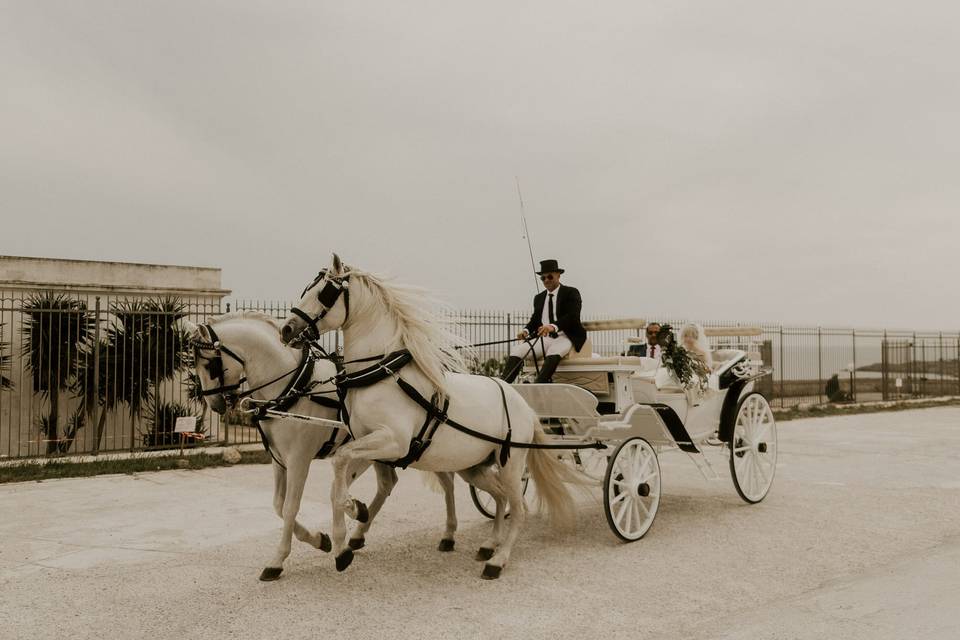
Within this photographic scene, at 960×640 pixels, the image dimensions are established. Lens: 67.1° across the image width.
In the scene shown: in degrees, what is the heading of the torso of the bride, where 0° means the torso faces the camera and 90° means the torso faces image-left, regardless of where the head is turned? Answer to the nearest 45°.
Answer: approximately 45°

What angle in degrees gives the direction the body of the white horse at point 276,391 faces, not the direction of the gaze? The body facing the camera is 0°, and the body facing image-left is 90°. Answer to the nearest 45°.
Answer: approximately 45°

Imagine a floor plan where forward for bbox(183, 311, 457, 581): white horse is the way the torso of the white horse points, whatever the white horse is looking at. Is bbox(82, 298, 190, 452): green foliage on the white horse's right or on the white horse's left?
on the white horse's right

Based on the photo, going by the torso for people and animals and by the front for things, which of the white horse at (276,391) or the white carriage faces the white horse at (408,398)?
the white carriage

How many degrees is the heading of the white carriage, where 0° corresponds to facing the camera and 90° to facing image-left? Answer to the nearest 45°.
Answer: approximately 45°

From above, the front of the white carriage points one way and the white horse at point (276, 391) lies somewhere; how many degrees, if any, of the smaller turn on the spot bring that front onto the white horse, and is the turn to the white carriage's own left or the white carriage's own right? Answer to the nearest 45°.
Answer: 0° — it already faces it

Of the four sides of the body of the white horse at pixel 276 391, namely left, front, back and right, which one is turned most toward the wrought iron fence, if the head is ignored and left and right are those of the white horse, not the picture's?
right

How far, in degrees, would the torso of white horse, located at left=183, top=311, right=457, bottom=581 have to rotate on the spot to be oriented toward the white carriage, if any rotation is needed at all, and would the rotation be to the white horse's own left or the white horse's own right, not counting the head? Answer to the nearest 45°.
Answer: approximately 135° to the white horse's own left

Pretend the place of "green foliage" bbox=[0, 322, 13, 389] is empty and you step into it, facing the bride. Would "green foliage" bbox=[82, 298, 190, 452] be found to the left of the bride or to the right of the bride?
left

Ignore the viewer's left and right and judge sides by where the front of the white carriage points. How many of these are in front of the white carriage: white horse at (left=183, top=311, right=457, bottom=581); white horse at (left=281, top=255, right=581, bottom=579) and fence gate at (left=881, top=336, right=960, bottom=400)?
2
